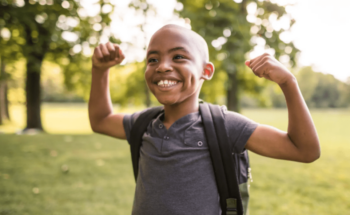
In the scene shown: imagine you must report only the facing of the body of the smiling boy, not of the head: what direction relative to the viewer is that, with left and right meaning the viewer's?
facing the viewer and to the left of the viewer

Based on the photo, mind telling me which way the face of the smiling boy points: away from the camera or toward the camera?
toward the camera

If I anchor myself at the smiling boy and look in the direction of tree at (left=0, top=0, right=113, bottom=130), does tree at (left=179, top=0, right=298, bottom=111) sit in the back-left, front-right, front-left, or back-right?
front-right

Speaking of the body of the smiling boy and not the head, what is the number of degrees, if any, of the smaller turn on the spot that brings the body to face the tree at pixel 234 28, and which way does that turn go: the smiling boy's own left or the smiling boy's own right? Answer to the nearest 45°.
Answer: approximately 135° to the smiling boy's own right

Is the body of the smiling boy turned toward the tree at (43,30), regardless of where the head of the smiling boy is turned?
no
